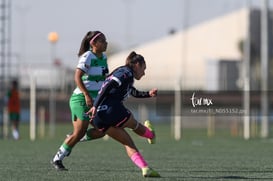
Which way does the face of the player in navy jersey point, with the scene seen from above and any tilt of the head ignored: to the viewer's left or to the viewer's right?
to the viewer's right

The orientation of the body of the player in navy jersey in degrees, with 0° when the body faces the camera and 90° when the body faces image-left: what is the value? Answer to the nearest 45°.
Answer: approximately 270°

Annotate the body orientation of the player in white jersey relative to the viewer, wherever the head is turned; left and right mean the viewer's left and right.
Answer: facing the viewer and to the right of the viewer

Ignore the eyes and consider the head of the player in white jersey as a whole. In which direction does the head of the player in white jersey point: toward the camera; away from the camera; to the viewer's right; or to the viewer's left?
to the viewer's right
